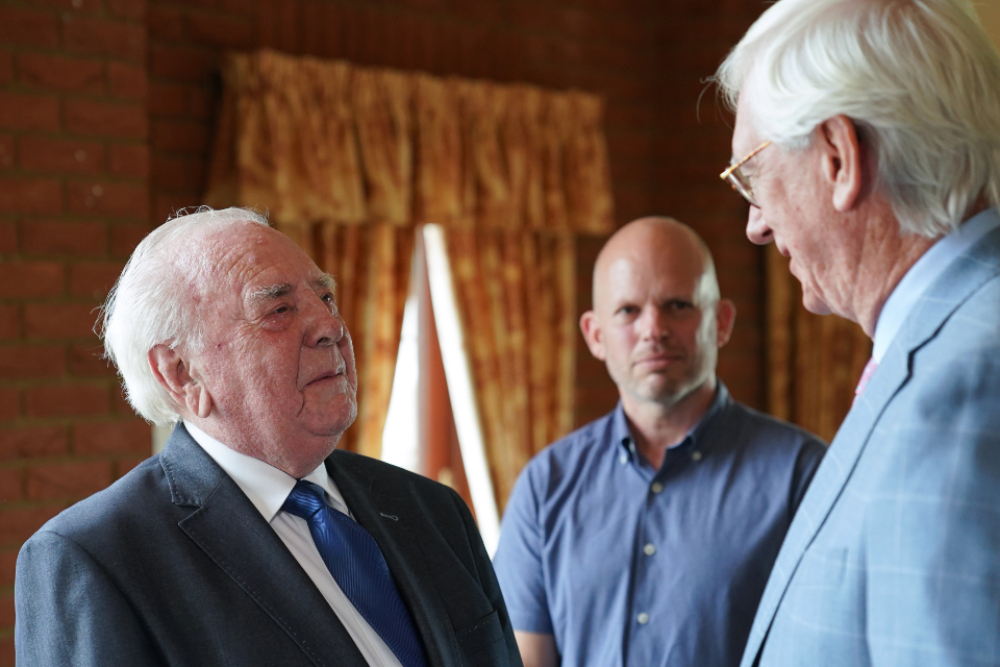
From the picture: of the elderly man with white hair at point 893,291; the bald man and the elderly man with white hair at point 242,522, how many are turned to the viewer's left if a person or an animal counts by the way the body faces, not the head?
1

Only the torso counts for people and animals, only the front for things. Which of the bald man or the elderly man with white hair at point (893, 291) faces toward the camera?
the bald man

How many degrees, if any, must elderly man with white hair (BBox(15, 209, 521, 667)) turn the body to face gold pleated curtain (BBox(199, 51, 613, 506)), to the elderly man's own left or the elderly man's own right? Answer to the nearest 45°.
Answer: approximately 135° to the elderly man's own left

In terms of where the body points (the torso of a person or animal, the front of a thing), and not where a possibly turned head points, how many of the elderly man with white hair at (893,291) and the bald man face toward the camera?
1

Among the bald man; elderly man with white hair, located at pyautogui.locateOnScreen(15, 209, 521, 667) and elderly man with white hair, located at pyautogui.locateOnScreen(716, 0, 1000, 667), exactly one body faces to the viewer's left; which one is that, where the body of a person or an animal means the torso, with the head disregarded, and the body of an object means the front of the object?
elderly man with white hair, located at pyautogui.locateOnScreen(716, 0, 1000, 667)

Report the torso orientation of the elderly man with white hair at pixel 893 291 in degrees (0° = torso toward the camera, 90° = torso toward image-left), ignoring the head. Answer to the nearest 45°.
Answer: approximately 90°

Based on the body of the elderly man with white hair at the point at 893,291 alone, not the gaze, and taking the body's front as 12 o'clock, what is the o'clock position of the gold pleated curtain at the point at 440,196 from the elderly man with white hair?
The gold pleated curtain is roughly at 2 o'clock from the elderly man with white hair.

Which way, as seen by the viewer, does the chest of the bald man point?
toward the camera

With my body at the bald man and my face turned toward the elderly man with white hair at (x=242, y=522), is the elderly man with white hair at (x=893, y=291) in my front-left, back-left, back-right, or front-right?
front-left

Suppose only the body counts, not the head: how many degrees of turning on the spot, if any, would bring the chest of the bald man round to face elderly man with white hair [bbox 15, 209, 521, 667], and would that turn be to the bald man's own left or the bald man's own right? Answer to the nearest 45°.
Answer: approximately 45° to the bald man's own right

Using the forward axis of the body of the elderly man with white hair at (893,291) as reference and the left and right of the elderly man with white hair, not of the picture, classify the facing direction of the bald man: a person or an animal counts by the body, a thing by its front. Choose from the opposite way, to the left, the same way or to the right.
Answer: to the left

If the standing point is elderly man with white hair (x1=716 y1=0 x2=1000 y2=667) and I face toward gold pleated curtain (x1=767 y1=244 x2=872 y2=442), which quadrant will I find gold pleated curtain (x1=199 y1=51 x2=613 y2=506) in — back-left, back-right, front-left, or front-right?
front-left

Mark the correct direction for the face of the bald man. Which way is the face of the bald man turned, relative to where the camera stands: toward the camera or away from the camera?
toward the camera

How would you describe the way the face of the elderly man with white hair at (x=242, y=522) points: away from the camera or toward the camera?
toward the camera

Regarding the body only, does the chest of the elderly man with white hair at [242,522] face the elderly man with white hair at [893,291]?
yes

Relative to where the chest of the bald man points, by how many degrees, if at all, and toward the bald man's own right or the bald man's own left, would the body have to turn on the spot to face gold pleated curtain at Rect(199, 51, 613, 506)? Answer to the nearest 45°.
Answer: approximately 135° to the bald man's own right

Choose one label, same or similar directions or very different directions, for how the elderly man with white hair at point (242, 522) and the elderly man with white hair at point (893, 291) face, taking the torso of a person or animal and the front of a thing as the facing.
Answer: very different directions

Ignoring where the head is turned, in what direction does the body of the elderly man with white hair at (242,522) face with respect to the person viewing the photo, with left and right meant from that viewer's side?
facing the viewer and to the right of the viewer

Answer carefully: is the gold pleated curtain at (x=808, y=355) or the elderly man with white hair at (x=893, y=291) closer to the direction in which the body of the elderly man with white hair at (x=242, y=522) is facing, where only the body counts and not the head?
the elderly man with white hair
